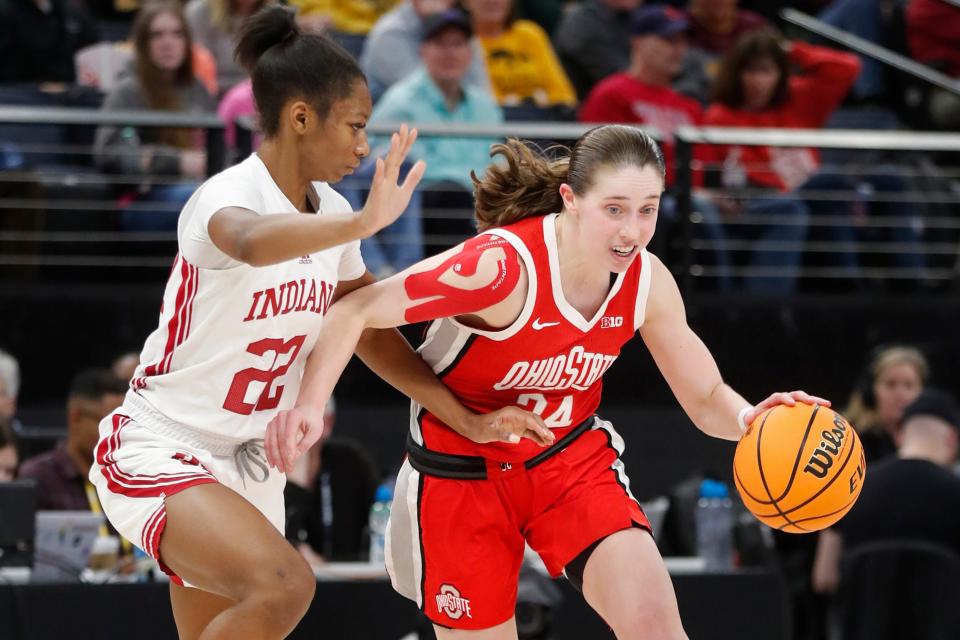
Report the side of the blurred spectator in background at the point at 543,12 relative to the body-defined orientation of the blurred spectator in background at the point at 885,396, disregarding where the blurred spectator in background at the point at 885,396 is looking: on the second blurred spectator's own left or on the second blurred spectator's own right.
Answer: on the second blurred spectator's own right

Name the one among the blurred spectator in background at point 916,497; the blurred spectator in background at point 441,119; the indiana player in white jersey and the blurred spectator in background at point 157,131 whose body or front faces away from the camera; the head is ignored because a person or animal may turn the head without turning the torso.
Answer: the blurred spectator in background at point 916,497

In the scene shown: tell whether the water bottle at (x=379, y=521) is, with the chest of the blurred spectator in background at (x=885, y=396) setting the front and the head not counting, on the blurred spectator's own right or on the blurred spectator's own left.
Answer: on the blurred spectator's own right

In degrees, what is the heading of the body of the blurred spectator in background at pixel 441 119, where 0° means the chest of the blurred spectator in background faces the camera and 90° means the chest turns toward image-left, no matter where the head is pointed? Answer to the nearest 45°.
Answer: approximately 0°

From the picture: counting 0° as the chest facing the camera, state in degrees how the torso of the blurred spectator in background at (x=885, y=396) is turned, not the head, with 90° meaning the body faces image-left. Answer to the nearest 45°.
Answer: approximately 0°

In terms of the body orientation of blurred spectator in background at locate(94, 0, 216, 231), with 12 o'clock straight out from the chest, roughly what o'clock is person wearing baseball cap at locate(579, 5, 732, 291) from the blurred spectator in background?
The person wearing baseball cap is roughly at 9 o'clock from the blurred spectator in background.

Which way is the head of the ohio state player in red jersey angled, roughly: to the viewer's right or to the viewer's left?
to the viewer's right

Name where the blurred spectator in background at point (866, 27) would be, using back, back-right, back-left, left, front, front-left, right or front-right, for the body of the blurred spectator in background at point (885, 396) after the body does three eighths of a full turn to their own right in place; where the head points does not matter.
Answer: front-right

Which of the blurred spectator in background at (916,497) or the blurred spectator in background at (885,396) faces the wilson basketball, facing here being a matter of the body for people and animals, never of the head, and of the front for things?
the blurred spectator in background at (885,396)

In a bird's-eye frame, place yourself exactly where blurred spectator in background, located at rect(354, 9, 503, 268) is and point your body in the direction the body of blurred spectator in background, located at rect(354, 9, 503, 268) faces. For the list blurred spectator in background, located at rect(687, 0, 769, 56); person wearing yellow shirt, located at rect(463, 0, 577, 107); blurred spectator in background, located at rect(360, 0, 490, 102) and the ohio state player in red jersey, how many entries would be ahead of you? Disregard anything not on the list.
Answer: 1
